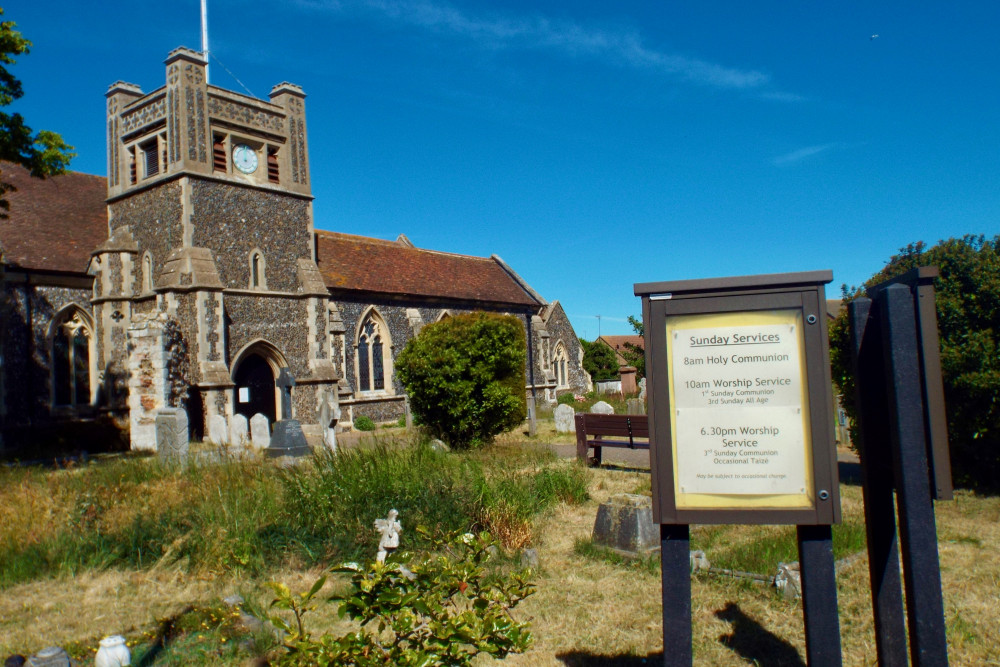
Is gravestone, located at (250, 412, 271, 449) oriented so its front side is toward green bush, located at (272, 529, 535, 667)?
yes

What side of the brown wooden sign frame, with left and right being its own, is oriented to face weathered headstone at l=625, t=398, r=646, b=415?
back

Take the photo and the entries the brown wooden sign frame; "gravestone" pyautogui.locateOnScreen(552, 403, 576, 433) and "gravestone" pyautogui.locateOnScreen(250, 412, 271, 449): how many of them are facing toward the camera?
3

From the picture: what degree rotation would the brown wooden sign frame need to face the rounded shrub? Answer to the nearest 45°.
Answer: approximately 135° to its right

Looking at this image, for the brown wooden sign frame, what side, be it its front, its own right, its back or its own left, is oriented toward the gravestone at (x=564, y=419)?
back

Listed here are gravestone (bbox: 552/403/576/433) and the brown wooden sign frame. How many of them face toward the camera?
2
